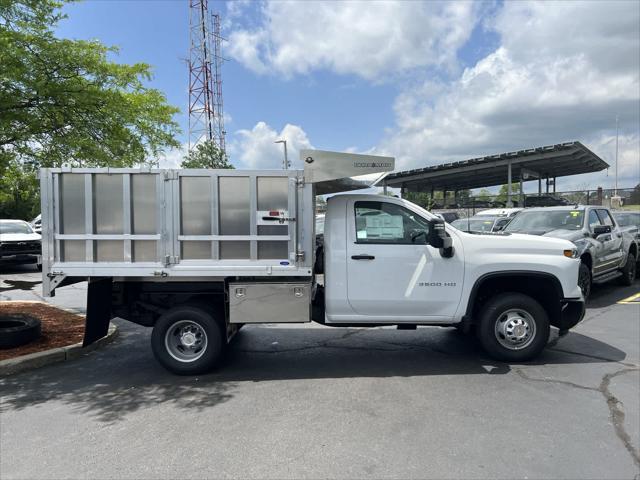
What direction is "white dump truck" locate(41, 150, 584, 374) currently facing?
to the viewer's right

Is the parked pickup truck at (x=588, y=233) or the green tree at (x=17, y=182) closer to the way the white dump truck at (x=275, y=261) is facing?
the parked pickup truck

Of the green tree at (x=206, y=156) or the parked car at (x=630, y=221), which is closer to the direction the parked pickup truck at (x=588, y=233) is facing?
the green tree

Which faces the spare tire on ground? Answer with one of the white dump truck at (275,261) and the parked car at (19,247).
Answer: the parked car

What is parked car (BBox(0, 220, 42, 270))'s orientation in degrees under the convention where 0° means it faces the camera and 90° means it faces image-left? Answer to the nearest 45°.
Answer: approximately 0°

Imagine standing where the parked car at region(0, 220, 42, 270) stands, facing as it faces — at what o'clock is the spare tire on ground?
The spare tire on ground is roughly at 12 o'clock from the parked car.

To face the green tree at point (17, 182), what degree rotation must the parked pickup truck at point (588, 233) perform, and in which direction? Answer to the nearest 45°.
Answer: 0° — it already faces it

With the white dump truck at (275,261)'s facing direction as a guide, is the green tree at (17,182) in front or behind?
behind

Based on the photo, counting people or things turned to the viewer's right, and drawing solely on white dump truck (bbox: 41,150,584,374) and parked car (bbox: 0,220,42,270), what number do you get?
1

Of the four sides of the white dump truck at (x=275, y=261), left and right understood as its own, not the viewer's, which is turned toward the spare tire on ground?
back
